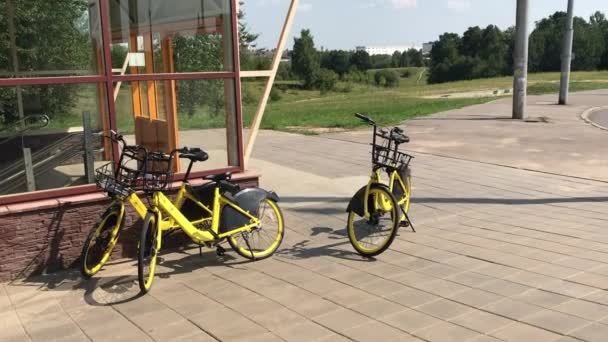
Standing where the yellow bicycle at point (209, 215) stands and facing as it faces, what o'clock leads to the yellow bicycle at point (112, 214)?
the yellow bicycle at point (112, 214) is roughly at 1 o'clock from the yellow bicycle at point (209, 215).

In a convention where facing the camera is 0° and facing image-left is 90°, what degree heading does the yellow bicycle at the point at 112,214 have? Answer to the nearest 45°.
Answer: approximately 45°

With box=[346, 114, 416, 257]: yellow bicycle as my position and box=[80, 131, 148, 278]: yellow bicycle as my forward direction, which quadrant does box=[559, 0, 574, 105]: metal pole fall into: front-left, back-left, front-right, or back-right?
back-right

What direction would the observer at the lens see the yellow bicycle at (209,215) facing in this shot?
facing the viewer and to the left of the viewer

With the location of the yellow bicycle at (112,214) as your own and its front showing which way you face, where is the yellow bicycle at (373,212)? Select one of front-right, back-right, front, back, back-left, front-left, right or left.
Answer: back-left

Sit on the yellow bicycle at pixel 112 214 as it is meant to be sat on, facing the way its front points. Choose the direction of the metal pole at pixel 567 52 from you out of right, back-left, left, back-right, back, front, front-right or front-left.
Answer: back

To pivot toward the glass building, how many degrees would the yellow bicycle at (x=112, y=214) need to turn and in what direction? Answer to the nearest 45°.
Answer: approximately 135° to its right

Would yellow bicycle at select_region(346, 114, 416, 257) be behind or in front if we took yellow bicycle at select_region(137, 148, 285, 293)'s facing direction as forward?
behind

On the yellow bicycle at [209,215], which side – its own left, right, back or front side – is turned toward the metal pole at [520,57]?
back

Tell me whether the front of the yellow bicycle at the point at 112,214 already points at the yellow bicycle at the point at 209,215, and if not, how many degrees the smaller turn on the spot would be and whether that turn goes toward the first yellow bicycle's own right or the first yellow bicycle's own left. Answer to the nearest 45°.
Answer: approximately 135° to the first yellow bicycle's own left

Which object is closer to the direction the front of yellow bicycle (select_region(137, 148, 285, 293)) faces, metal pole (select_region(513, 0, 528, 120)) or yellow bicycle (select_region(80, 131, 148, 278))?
the yellow bicycle

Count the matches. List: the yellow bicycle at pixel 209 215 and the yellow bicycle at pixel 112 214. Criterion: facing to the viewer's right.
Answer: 0
